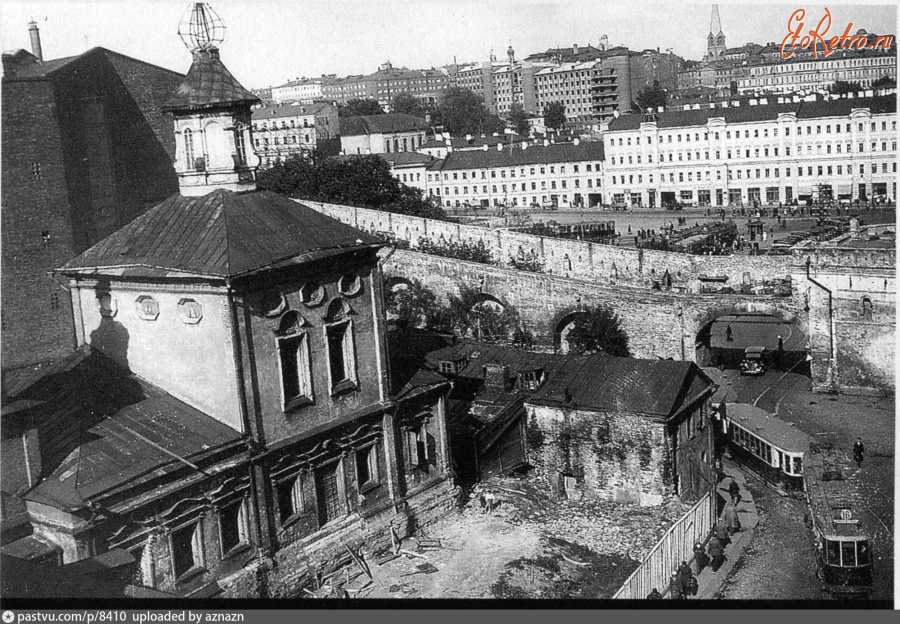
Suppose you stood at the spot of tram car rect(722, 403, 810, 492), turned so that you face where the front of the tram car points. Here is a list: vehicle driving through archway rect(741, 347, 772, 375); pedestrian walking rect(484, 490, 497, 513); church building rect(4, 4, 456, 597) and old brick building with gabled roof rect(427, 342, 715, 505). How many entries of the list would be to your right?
3

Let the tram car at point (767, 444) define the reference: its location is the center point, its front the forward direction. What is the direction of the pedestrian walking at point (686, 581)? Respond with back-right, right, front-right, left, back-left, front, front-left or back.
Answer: front-right

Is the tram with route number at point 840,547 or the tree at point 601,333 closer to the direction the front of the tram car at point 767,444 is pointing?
the tram with route number

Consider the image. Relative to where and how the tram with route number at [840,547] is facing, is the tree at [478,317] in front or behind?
behind

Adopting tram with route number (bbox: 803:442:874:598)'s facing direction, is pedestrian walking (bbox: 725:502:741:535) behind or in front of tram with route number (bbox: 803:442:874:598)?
behind

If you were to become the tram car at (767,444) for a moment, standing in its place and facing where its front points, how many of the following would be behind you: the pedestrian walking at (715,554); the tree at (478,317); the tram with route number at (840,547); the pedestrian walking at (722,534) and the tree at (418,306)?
2

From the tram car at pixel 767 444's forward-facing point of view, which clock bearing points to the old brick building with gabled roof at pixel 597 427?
The old brick building with gabled roof is roughly at 3 o'clock from the tram car.

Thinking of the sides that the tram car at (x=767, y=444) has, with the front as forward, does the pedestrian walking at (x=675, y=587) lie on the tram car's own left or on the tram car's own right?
on the tram car's own right

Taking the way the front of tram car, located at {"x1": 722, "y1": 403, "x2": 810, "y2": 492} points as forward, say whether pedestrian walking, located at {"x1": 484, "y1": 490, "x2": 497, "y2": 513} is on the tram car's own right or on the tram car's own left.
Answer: on the tram car's own right

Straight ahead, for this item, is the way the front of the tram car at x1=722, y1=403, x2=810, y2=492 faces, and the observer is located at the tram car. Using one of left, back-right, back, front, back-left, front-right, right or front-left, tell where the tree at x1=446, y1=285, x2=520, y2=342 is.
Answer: back

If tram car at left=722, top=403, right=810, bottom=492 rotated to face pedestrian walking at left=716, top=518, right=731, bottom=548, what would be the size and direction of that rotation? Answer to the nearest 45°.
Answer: approximately 45° to its right

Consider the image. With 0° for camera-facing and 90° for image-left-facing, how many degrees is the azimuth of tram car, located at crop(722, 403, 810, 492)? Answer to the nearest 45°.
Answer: approximately 315°

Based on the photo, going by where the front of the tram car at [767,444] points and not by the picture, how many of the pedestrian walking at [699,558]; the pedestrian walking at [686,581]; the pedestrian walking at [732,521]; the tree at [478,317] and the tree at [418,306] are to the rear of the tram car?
2

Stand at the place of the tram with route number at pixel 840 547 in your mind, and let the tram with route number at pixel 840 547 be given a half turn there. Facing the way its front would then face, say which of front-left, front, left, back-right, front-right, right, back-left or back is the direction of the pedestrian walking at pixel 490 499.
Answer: left

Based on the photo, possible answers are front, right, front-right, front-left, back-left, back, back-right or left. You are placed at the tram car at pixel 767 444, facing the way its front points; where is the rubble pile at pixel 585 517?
right

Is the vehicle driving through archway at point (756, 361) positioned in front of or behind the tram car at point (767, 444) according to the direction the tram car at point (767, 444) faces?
behind
